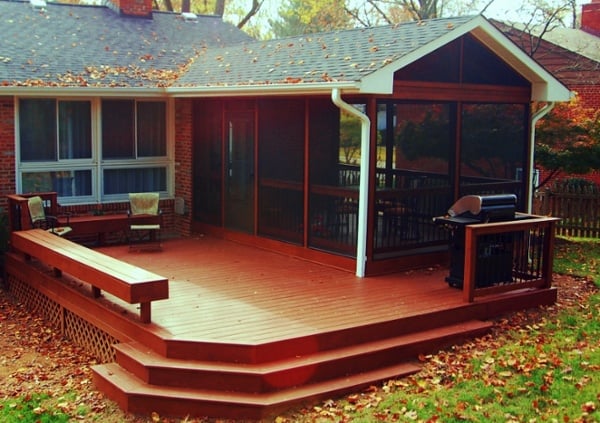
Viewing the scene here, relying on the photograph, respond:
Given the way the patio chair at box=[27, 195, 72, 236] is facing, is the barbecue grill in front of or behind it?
in front

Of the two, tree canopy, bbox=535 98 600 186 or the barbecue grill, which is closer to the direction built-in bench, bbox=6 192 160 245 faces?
the barbecue grill

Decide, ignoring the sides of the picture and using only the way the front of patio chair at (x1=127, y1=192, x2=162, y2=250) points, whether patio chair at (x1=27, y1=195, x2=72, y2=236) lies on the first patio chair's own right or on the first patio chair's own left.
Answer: on the first patio chair's own right

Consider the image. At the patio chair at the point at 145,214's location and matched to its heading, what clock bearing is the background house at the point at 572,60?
The background house is roughly at 8 o'clock from the patio chair.

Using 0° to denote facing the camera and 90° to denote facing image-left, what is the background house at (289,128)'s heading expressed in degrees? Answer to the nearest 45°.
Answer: approximately 315°

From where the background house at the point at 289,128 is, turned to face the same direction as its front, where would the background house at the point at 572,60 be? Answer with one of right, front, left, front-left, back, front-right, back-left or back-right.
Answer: left

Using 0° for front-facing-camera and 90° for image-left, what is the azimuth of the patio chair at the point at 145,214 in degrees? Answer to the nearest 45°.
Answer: approximately 0°

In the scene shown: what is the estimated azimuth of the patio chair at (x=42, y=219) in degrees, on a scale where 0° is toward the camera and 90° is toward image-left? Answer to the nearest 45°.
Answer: approximately 315°

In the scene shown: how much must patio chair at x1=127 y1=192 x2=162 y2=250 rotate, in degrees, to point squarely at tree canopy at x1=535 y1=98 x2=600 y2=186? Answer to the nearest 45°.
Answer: approximately 90° to its left

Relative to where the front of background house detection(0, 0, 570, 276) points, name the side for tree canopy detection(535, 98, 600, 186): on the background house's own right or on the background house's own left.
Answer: on the background house's own left

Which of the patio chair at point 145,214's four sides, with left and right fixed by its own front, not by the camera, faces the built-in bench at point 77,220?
right

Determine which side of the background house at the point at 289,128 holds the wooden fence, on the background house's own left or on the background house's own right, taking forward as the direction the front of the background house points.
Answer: on the background house's own left
